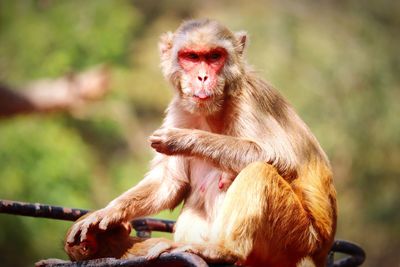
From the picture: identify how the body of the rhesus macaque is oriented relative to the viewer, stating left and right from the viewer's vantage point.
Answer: facing the viewer and to the left of the viewer
